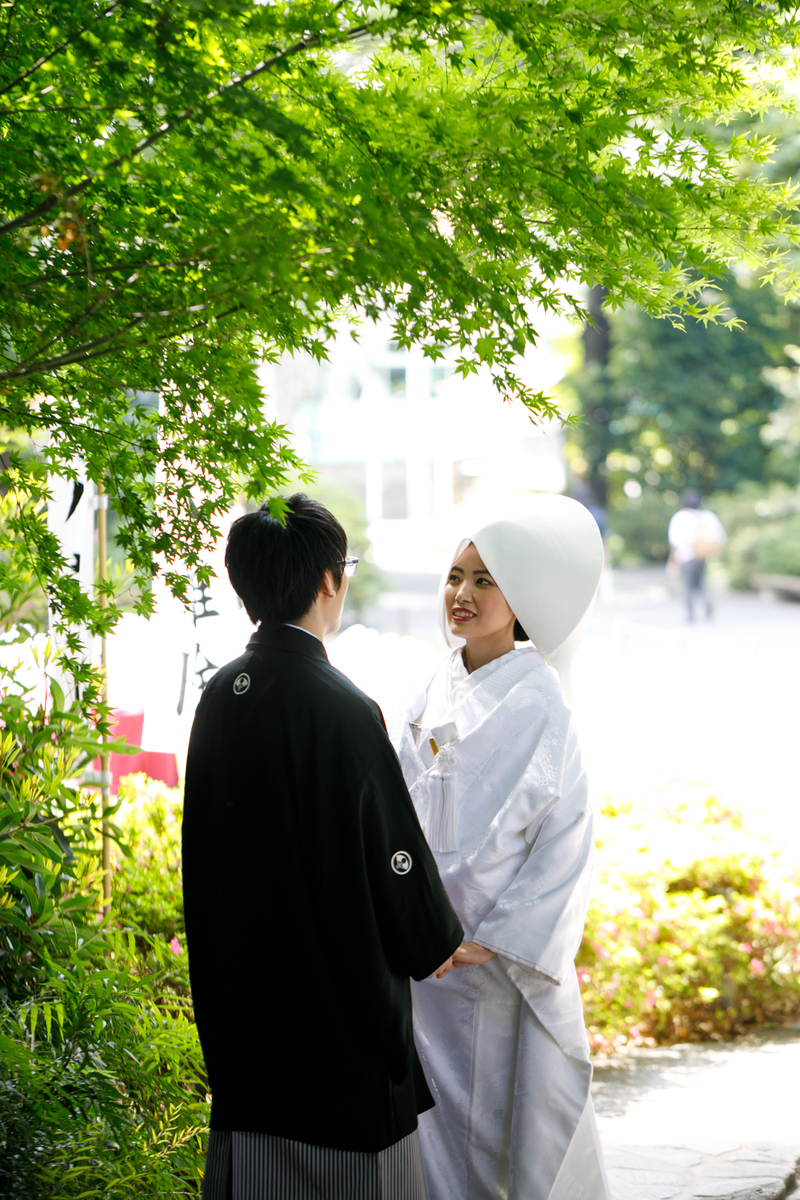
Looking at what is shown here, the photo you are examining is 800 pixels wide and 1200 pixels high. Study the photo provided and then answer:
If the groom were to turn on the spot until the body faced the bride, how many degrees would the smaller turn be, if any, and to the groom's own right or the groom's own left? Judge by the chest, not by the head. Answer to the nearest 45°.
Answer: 0° — they already face them

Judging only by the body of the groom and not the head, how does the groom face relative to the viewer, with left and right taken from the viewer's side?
facing away from the viewer and to the right of the viewer

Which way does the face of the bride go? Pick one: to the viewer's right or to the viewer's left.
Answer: to the viewer's left

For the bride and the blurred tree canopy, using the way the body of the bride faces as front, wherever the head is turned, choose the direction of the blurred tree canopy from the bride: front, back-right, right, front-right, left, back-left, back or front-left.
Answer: back-right

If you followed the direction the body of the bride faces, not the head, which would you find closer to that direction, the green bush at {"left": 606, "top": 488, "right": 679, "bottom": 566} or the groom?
the groom

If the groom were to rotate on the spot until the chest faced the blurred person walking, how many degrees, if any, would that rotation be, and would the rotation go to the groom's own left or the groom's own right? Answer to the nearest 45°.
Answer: approximately 45° to the groom's own left

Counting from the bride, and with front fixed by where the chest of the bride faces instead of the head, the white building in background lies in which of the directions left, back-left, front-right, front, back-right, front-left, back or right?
back-right

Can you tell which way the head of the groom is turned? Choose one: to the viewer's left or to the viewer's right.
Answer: to the viewer's right

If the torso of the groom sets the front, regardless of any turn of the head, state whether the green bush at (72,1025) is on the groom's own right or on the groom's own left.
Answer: on the groom's own left

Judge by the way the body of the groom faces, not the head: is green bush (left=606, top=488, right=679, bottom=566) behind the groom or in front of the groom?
in front

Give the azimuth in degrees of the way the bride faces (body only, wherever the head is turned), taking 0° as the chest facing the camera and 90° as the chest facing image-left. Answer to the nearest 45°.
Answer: approximately 45°

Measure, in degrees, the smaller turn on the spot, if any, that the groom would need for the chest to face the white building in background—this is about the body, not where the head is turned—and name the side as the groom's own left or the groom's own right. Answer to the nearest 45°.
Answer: approximately 45° to the groom's own left

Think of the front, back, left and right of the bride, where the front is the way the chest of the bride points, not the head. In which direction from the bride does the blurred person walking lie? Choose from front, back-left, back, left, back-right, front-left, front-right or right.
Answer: back-right

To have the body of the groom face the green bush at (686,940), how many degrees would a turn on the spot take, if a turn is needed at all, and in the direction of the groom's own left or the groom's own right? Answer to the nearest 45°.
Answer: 0° — they already face it

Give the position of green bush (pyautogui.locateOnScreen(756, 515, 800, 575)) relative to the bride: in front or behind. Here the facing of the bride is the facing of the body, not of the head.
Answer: behind

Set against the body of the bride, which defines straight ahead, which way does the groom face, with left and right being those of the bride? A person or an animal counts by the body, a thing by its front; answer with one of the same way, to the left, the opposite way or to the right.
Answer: the opposite way

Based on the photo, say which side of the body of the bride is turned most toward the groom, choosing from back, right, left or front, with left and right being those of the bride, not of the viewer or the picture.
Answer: front
